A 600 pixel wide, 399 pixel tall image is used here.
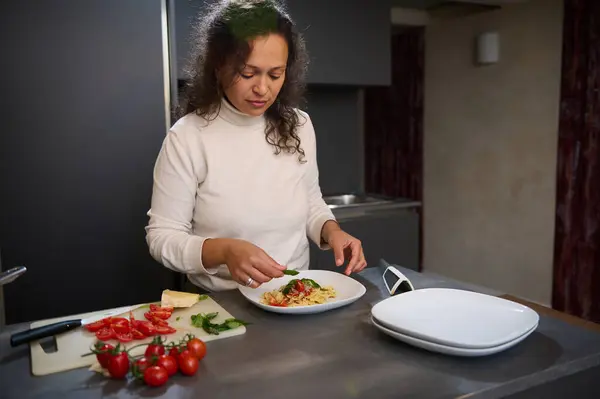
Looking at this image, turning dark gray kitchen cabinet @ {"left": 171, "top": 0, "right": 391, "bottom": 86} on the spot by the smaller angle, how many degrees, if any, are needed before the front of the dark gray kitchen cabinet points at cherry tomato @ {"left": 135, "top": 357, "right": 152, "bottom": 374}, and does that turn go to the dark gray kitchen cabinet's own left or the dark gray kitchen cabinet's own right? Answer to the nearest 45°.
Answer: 0° — it already faces it

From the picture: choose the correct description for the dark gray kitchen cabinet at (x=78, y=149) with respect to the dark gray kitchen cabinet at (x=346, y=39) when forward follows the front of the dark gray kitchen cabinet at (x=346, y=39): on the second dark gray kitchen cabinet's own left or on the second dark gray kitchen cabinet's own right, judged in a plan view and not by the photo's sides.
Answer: on the second dark gray kitchen cabinet's own right

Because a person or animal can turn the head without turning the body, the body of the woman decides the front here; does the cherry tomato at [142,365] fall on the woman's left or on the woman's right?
on the woman's right

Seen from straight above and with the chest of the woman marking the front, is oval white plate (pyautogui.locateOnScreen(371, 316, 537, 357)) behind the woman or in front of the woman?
in front

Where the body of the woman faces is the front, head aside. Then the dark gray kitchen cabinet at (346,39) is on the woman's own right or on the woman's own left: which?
on the woman's own left

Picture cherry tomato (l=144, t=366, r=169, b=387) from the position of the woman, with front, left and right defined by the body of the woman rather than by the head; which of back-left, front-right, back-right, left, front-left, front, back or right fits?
front-right

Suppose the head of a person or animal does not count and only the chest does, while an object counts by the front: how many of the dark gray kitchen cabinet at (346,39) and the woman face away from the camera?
0

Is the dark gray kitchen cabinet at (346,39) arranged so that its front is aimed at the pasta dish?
yes

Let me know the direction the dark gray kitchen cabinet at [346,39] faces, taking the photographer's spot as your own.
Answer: facing the viewer

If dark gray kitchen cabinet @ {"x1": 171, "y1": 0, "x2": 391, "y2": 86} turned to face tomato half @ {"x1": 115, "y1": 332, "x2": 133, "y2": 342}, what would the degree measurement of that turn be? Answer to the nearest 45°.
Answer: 0° — it already faces it

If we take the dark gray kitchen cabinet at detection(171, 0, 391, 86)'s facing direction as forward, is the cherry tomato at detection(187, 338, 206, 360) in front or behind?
in front
